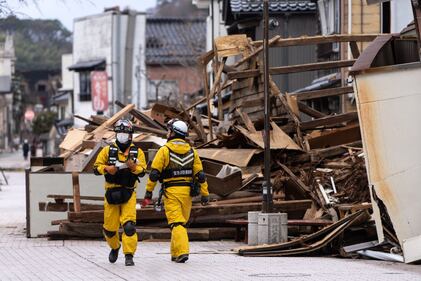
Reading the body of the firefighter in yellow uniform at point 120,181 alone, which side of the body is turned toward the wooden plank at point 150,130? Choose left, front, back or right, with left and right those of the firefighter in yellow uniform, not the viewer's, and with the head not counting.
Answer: back

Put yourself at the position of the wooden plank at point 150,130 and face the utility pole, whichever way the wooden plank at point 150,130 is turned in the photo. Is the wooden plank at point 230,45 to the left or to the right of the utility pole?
left

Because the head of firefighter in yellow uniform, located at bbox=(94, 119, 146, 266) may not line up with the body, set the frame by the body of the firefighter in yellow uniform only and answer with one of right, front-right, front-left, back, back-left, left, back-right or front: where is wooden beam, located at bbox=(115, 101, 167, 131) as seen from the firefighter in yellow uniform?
back

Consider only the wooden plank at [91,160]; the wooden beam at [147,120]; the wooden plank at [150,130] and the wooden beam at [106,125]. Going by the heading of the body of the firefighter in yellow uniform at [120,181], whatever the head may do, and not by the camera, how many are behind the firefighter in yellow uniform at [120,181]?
4

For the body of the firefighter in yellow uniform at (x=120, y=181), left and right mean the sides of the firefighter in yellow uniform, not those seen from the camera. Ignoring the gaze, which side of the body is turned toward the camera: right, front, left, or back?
front

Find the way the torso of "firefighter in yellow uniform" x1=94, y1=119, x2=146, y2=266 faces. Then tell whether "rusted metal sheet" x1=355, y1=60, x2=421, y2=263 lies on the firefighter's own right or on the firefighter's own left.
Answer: on the firefighter's own left

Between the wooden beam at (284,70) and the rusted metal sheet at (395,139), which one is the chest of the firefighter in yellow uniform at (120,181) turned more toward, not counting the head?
the rusted metal sheet

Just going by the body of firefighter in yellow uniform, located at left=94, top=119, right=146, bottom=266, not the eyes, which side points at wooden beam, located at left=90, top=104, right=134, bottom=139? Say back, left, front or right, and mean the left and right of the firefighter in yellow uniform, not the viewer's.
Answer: back

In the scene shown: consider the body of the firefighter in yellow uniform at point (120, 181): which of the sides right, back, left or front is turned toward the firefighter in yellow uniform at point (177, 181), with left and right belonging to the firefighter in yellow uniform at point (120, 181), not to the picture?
left

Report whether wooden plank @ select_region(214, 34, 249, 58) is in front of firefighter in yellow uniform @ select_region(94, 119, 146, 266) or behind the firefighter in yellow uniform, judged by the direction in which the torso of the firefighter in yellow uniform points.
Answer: behind

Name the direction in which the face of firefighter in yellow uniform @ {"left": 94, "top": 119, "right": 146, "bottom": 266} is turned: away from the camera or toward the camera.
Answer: toward the camera
